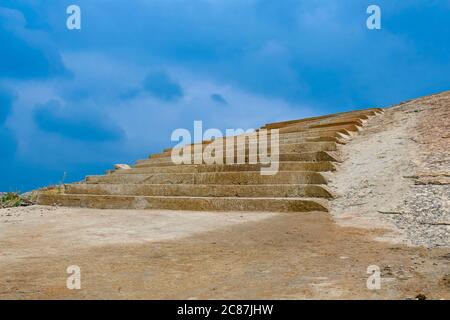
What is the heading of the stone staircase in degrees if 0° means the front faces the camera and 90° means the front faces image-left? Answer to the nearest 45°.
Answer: approximately 0°

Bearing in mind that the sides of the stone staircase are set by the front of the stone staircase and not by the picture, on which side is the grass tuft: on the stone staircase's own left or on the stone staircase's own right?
on the stone staircase's own right
